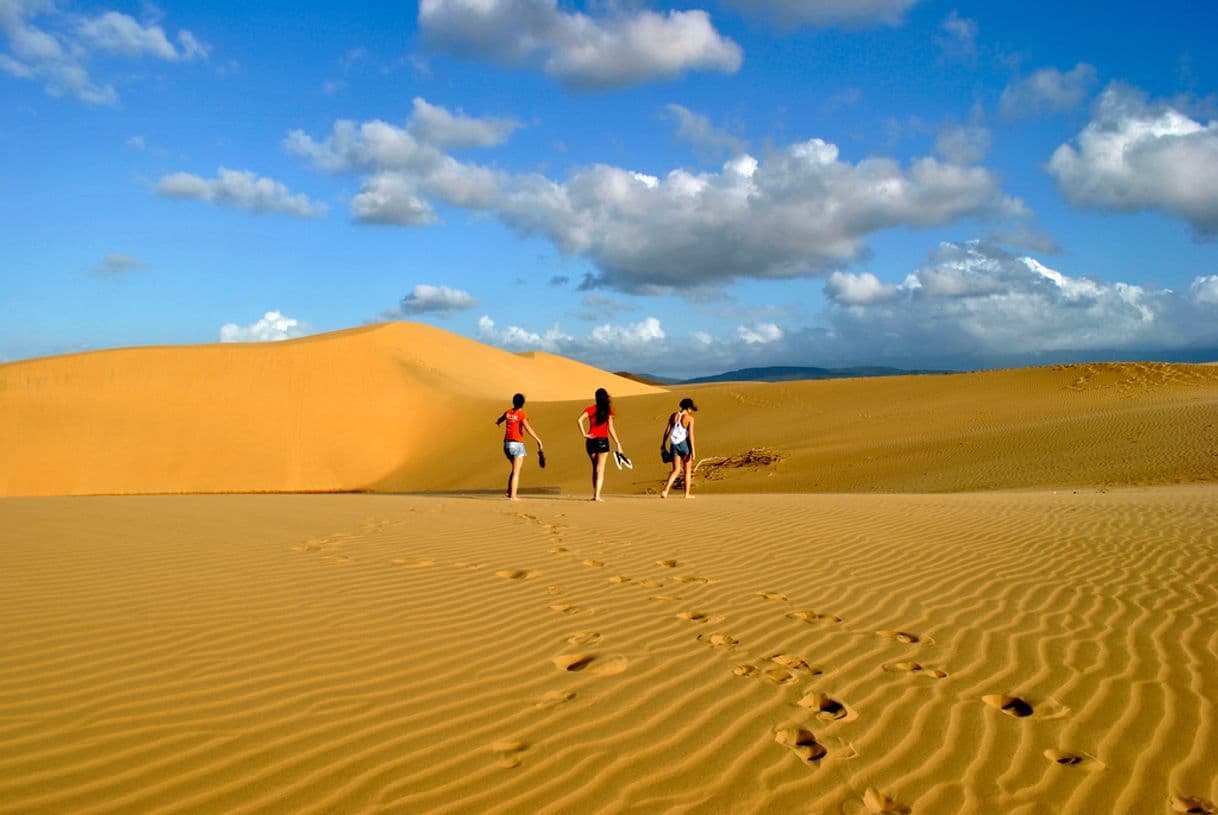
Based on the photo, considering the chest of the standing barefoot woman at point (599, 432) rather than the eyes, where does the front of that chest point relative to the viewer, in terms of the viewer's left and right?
facing away from the viewer
